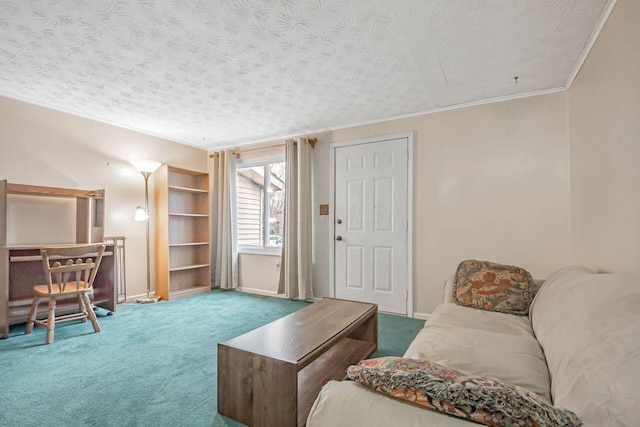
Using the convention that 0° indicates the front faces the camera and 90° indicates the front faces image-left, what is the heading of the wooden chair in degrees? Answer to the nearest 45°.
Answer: approximately 135°

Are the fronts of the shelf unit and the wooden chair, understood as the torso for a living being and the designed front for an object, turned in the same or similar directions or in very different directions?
very different directions

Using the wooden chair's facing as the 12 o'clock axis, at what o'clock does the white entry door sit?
The white entry door is roughly at 5 o'clock from the wooden chair.

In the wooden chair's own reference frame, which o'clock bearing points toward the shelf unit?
The shelf unit is roughly at 3 o'clock from the wooden chair.

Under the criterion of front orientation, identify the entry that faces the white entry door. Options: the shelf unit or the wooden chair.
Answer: the shelf unit

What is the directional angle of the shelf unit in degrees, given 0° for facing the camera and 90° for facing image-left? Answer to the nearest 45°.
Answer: approximately 315°

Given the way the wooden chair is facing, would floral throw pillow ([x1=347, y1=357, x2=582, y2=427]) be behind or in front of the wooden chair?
behind

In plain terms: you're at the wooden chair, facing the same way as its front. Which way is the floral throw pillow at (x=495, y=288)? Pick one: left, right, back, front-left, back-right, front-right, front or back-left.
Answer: back

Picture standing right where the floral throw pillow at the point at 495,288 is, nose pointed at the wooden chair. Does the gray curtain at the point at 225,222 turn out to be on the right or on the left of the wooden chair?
right
